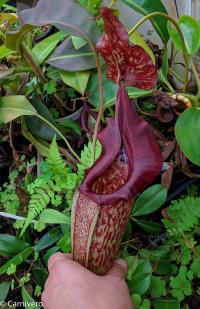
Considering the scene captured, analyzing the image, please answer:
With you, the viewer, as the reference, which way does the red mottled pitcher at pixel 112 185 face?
facing the viewer and to the left of the viewer

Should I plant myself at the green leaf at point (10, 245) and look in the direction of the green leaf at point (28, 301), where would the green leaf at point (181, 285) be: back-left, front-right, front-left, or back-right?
front-left
